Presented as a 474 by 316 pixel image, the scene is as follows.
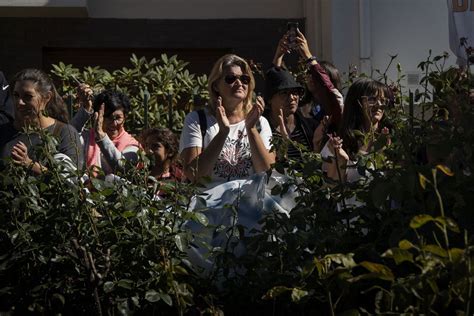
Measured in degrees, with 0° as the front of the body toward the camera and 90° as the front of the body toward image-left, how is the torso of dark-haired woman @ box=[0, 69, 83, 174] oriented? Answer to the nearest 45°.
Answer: approximately 45°

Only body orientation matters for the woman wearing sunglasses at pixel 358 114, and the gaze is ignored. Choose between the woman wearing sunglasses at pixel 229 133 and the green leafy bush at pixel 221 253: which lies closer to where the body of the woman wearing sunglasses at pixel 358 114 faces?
the green leafy bush

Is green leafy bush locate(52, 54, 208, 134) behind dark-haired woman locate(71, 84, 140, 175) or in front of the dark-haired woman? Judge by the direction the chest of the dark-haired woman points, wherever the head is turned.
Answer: behind

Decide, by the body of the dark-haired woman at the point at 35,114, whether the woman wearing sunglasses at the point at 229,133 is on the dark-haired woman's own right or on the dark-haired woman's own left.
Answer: on the dark-haired woman's own left

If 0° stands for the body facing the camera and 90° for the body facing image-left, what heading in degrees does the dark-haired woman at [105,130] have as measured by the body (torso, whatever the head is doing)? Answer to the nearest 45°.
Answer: approximately 0°

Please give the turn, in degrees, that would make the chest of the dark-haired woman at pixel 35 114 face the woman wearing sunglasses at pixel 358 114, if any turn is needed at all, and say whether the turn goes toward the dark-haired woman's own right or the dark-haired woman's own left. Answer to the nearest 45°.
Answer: approximately 135° to the dark-haired woman's own left

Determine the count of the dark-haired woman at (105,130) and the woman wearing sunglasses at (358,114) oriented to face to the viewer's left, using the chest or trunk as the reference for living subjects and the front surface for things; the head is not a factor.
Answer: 0
